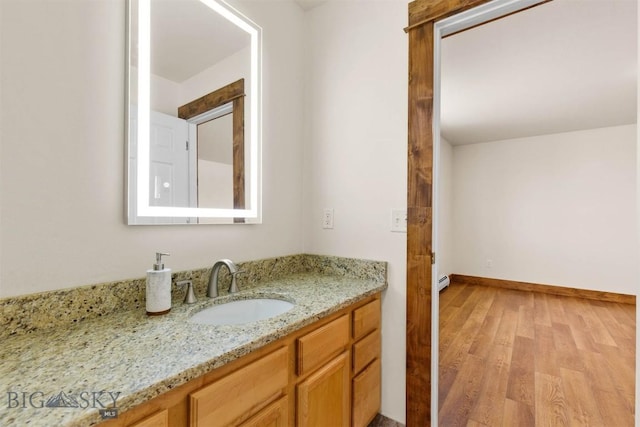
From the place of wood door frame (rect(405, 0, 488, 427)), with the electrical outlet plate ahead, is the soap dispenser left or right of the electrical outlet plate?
left

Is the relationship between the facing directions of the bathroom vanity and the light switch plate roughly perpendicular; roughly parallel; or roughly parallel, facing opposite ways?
roughly perpendicular

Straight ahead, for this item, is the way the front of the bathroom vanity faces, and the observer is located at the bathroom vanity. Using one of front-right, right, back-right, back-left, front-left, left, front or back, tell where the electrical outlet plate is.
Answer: left

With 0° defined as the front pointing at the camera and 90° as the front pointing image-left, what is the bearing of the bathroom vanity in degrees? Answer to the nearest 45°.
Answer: approximately 315°

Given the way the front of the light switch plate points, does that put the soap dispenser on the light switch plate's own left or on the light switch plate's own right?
on the light switch plate's own right

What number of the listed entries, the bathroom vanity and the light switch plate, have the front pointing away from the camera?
0

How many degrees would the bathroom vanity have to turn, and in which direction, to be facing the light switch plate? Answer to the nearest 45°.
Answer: approximately 45° to its left

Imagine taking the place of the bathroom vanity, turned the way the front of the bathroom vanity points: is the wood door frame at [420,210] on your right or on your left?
on your left

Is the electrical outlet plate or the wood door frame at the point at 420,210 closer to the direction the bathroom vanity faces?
the wood door frame
